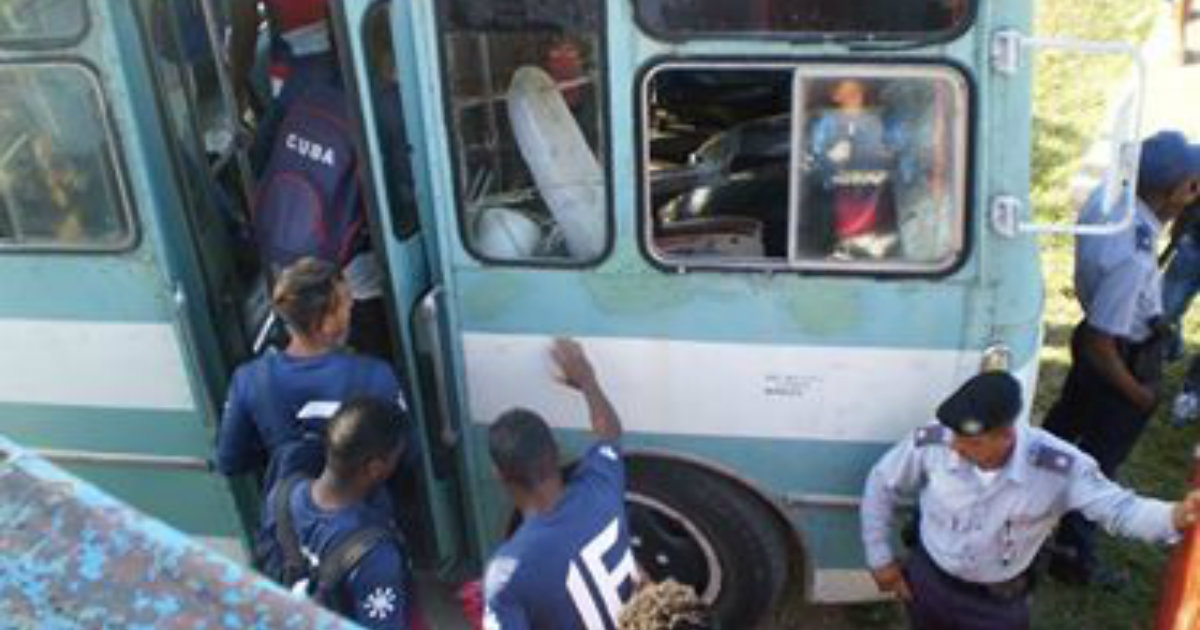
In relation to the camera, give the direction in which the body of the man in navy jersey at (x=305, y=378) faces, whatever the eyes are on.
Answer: away from the camera

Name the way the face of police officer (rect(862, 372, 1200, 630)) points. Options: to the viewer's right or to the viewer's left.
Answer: to the viewer's left

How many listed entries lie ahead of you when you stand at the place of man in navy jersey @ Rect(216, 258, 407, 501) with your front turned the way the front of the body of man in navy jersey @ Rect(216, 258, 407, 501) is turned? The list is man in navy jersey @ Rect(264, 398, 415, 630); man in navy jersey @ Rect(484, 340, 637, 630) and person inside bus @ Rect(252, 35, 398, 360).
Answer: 1

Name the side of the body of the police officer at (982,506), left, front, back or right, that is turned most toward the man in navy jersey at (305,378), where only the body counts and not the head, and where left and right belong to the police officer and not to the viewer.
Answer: right

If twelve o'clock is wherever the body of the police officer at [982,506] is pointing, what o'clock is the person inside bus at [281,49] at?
The person inside bus is roughly at 3 o'clock from the police officer.

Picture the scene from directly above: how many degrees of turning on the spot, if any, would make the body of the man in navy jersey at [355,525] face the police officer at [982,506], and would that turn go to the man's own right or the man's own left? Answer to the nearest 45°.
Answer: approximately 45° to the man's own right
